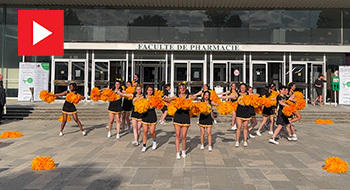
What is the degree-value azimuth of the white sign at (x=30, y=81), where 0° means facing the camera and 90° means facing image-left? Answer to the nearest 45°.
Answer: approximately 0°

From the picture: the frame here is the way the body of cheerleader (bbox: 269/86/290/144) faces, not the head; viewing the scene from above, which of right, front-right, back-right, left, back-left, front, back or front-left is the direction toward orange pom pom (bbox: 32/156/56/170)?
back-right

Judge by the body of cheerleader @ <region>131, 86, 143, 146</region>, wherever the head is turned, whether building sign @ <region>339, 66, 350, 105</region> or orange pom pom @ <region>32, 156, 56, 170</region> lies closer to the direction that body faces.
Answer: the orange pom pom

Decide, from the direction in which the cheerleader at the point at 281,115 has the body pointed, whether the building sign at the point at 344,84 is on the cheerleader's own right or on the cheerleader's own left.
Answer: on the cheerleader's own left

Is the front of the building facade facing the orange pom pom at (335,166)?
yes

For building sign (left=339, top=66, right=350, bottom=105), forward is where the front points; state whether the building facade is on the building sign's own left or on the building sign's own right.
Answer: on the building sign's own right
